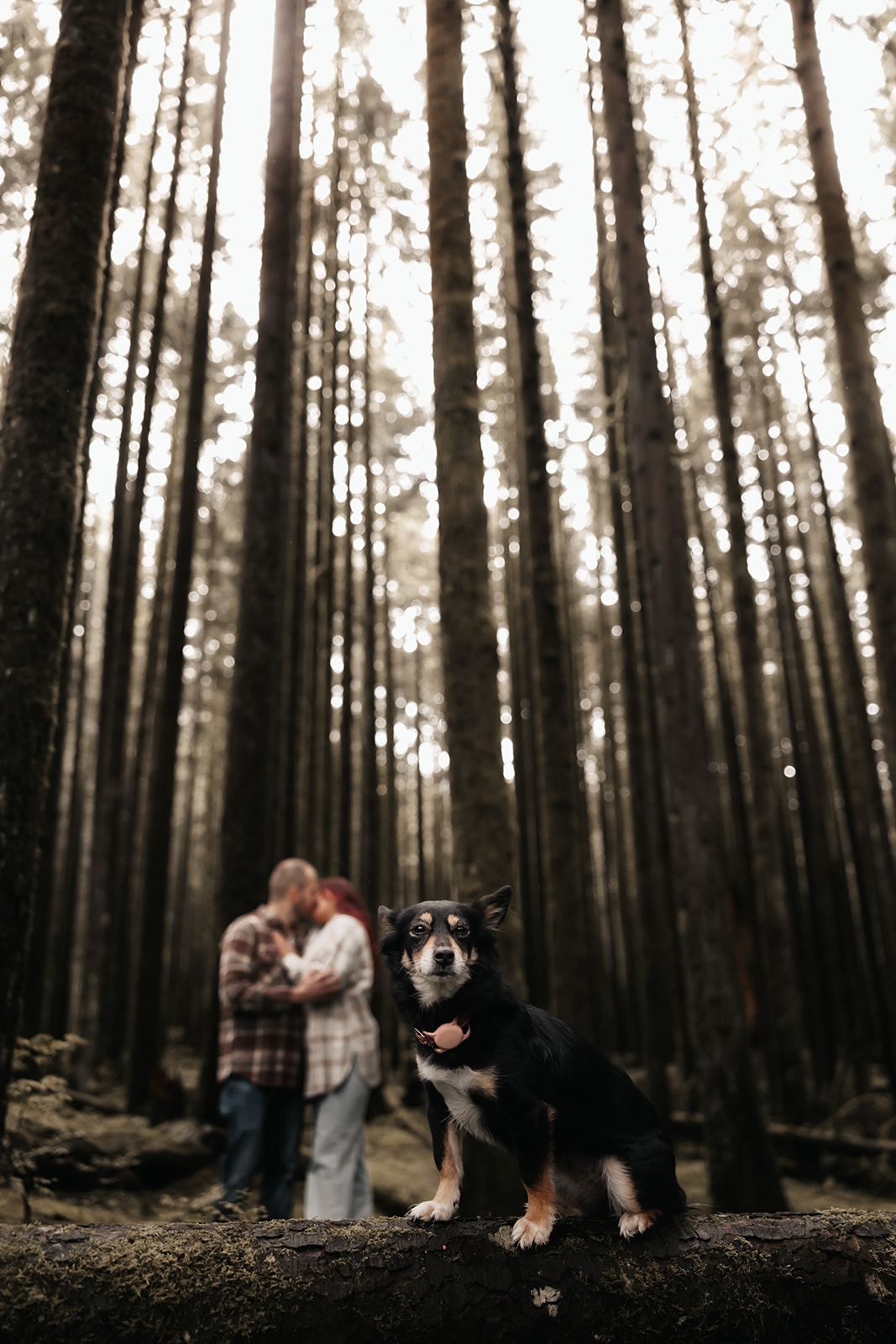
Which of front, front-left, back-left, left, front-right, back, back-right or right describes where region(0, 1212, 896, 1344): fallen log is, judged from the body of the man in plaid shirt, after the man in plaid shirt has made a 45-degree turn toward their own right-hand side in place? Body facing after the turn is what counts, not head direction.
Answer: front-right

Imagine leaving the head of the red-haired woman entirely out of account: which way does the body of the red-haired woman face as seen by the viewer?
to the viewer's left

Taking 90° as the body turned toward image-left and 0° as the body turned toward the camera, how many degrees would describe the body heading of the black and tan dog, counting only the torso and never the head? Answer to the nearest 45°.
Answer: approximately 45°

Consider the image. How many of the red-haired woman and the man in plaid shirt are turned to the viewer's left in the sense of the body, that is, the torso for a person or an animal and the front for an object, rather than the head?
1

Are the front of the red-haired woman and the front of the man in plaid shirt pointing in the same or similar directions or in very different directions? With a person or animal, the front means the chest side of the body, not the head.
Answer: very different directions

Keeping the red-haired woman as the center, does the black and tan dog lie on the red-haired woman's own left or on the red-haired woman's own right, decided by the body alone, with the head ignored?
on the red-haired woman's own left

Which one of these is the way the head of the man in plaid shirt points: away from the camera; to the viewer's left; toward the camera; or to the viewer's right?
to the viewer's right

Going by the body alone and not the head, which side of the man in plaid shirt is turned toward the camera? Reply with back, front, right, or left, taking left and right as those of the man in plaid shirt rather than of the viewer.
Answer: right

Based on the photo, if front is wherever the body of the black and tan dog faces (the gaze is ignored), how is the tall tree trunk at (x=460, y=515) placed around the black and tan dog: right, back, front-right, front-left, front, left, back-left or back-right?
back-right
